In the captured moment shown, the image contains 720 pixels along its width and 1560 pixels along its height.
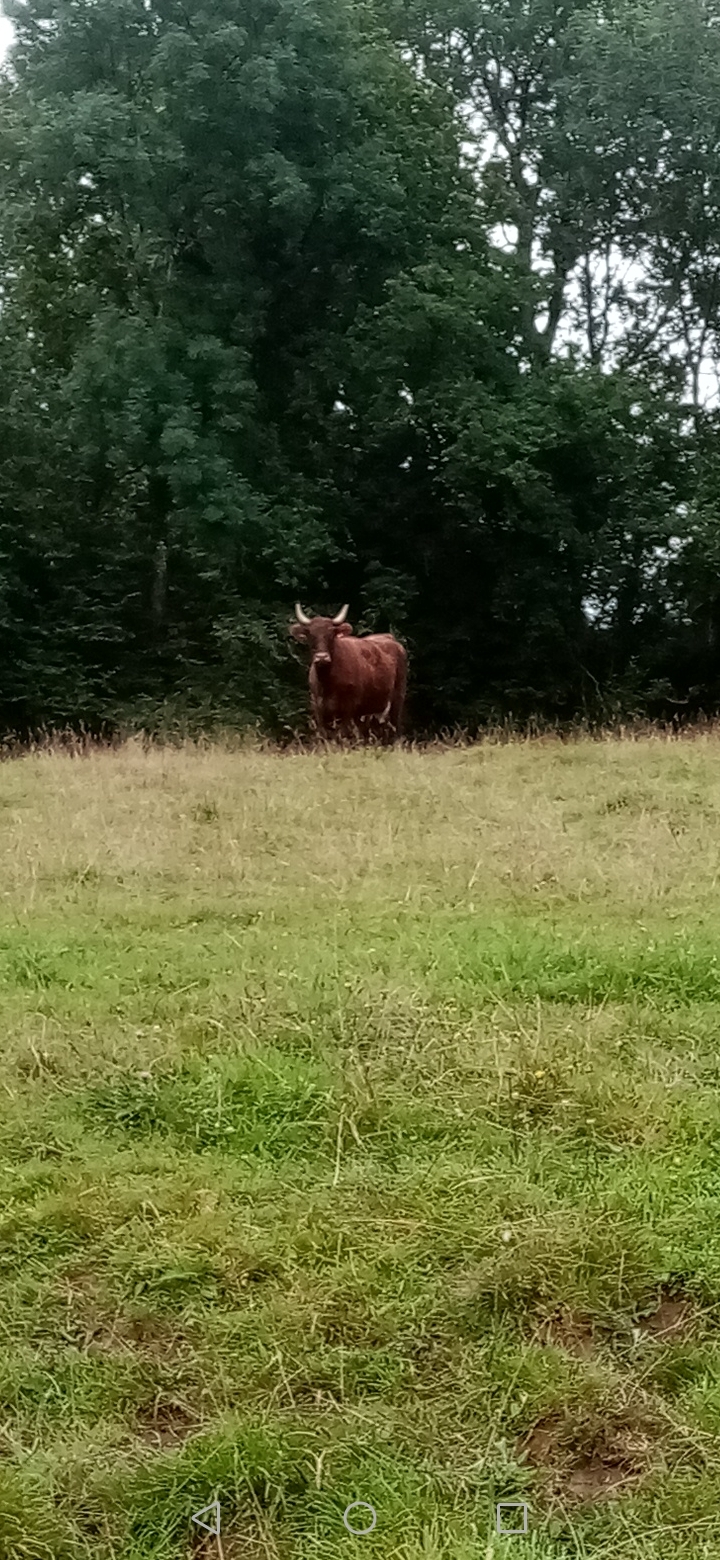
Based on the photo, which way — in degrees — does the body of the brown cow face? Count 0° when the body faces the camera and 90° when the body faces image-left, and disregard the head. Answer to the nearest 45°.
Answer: approximately 45°
